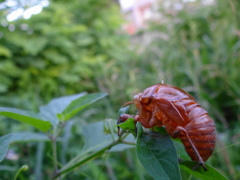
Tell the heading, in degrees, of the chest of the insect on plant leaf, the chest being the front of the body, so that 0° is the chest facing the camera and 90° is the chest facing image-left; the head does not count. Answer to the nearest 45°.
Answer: approximately 90°
